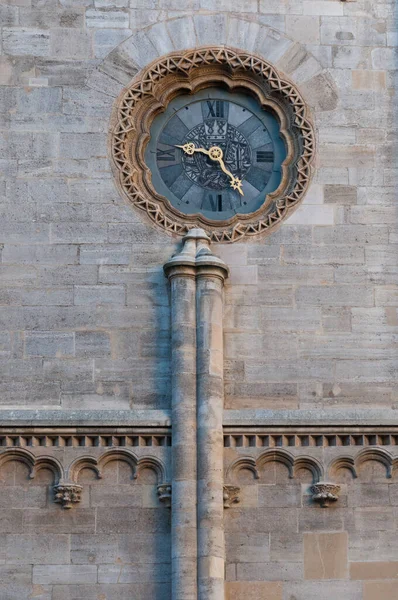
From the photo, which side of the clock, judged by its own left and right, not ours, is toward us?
front
